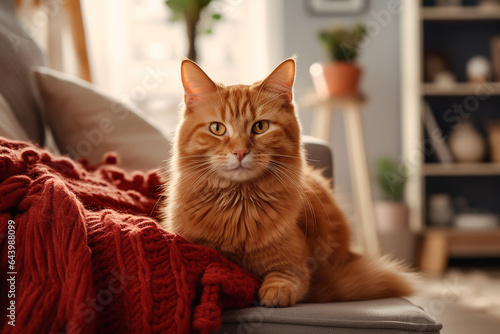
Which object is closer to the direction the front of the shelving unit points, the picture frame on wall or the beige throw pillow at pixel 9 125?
the beige throw pillow

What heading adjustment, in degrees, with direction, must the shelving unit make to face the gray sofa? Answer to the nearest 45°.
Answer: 0° — it already faces it

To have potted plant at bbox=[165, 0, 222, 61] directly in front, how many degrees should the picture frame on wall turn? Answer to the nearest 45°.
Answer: approximately 45° to its right

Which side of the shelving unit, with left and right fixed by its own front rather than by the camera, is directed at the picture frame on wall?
right

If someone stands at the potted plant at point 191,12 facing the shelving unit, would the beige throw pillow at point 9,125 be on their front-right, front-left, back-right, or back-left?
back-right

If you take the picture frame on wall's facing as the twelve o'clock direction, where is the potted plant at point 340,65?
The potted plant is roughly at 12 o'clock from the picture frame on wall.

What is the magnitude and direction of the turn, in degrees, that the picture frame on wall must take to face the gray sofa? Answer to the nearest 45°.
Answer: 0° — it already faces it

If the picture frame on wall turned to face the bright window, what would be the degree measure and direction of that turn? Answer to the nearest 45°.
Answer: approximately 90° to its right

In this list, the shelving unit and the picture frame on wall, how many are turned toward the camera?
2

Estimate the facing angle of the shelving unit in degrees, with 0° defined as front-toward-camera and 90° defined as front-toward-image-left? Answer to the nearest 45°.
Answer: approximately 0°
